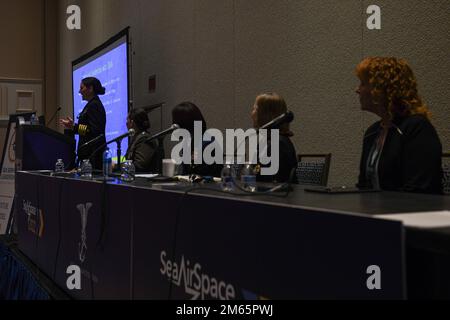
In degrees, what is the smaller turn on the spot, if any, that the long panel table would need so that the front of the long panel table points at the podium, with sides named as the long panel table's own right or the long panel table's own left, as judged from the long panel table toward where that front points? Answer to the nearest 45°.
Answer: approximately 90° to the long panel table's own right

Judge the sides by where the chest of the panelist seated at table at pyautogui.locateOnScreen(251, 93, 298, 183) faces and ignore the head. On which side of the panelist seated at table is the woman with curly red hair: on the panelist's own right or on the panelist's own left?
on the panelist's own left

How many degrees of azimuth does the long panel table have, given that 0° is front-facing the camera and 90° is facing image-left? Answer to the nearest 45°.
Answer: approximately 45°

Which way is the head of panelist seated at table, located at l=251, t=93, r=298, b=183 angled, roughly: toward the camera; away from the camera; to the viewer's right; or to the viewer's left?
to the viewer's left

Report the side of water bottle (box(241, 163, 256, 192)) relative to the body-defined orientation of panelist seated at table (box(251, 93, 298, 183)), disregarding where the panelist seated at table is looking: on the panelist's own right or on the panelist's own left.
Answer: on the panelist's own left

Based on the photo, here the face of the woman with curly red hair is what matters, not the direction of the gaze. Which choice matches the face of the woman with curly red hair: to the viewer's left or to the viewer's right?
to the viewer's left

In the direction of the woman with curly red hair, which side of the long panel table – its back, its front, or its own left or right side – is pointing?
left

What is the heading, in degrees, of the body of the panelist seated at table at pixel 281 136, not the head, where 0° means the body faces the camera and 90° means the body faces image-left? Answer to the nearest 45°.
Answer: approximately 90°
